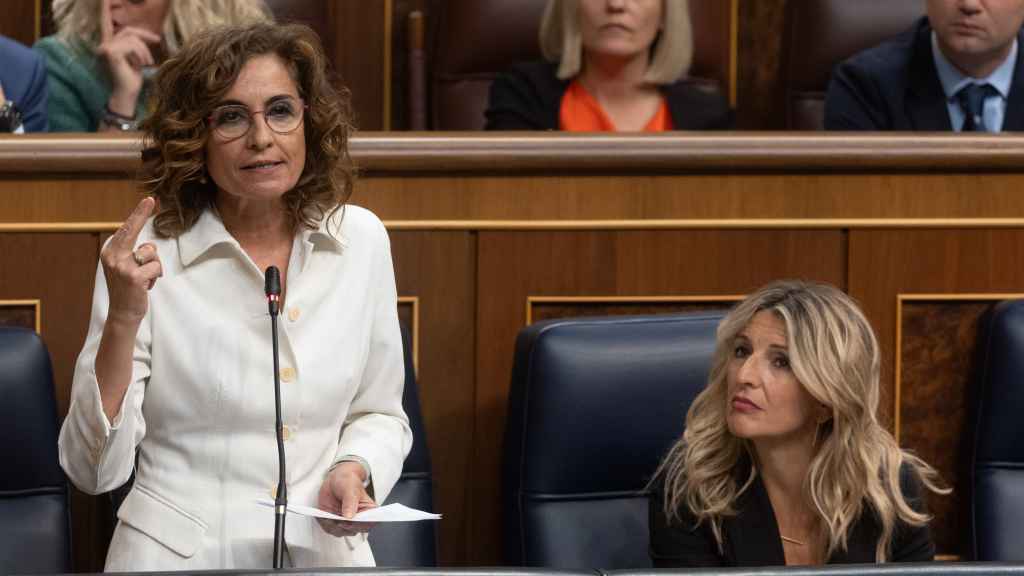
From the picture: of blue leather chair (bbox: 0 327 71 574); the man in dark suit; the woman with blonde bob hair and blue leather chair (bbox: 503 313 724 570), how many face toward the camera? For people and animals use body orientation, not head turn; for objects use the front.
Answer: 4

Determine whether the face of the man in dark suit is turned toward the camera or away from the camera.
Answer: toward the camera

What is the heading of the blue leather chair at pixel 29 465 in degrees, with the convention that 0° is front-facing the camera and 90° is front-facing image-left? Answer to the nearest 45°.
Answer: approximately 0°

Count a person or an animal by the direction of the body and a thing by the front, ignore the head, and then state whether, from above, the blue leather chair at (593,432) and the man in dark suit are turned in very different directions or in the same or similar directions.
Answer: same or similar directions

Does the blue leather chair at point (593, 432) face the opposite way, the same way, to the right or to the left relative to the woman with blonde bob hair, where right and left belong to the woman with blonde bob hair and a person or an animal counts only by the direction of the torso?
the same way

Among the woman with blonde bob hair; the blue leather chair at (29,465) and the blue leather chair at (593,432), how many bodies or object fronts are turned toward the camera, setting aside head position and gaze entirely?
3

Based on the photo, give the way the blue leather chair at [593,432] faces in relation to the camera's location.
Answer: facing the viewer

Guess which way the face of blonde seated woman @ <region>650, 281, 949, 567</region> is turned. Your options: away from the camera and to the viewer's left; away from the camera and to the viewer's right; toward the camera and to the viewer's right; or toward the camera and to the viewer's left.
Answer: toward the camera and to the viewer's left

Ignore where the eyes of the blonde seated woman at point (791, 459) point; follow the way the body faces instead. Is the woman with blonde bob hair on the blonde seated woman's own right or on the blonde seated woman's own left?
on the blonde seated woman's own right

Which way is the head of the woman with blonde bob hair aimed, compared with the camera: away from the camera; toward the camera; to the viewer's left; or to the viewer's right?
toward the camera

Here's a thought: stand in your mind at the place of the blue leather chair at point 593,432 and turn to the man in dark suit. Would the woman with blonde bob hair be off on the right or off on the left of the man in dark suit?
left

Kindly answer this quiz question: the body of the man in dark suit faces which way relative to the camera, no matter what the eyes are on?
toward the camera

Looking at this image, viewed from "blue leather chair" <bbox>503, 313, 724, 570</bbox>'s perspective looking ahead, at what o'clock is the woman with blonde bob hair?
The woman with blonde bob hair is roughly at 6 o'clock from the blue leather chair.
